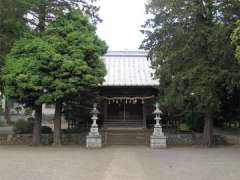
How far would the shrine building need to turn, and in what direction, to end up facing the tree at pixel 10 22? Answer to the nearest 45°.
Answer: approximately 45° to its right

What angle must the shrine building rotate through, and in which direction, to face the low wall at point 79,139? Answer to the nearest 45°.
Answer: approximately 45° to its right

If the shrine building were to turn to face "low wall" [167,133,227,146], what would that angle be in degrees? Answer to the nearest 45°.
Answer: approximately 45° to its left

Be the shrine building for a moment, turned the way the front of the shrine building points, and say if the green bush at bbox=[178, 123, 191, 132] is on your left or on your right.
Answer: on your left

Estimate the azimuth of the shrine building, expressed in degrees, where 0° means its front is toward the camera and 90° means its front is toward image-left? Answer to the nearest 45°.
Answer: approximately 0°

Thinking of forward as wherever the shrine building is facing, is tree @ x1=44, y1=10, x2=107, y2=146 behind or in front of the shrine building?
in front
